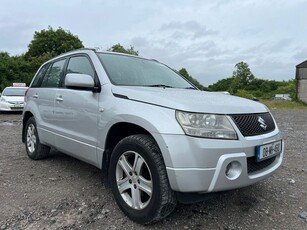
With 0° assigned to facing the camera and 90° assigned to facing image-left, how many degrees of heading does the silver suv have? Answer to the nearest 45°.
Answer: approximately 315°

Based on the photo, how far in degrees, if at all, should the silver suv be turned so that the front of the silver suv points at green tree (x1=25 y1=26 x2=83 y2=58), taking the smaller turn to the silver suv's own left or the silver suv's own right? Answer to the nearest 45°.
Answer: approximately 135° to the silver suv's own left

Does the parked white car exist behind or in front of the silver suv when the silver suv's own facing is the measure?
behind
